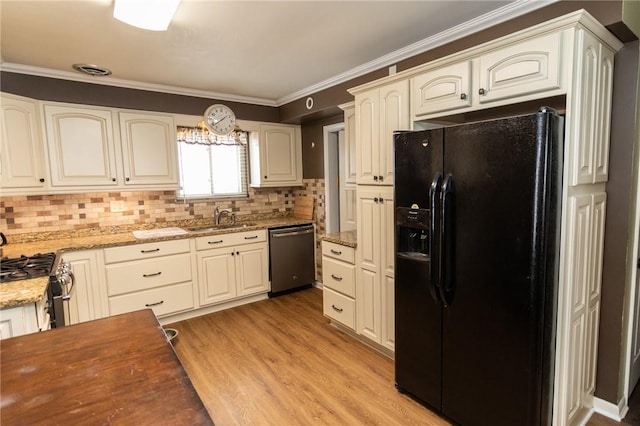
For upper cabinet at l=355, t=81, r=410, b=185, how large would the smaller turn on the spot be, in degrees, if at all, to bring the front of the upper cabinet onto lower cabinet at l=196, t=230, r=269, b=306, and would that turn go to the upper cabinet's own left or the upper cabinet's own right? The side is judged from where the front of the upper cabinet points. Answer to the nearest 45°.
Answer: approximately 90° to the upper cabinet's own right

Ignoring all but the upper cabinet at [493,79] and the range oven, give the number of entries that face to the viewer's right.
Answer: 1

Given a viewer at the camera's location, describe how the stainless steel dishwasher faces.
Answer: facing the viewer and to the right of the viewer

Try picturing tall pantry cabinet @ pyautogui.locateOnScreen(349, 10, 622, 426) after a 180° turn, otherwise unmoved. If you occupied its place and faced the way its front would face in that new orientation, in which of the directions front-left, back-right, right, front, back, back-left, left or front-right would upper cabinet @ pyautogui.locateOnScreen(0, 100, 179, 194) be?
back-left

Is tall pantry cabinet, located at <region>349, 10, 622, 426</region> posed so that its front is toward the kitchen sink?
no

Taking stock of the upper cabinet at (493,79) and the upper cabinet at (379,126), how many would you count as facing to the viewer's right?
0

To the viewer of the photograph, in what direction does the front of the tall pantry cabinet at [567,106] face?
facing the viewer and to the left of the viewer

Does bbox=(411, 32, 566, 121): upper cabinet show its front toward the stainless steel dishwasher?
no

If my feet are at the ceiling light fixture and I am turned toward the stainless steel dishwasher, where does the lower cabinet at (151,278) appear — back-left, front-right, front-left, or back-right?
front-left

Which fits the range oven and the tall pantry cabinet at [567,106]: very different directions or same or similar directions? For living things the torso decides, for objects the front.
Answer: very different directions

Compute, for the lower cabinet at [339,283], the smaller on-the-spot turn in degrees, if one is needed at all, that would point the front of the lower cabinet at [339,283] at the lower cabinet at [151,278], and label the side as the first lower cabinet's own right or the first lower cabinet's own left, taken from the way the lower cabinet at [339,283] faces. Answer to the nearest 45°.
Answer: approximately 45° to the first lower cabinet's own right

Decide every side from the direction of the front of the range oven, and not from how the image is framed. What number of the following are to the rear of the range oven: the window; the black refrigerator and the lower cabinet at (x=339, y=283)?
0

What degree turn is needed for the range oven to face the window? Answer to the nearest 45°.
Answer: approximately 45° to its left

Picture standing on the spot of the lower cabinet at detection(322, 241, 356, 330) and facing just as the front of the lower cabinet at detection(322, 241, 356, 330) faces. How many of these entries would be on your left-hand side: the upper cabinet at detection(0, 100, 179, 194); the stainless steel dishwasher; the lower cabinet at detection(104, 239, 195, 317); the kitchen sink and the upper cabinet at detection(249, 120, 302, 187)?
0

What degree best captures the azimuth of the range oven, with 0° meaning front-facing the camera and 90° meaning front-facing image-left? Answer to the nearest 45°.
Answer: approximately 270°

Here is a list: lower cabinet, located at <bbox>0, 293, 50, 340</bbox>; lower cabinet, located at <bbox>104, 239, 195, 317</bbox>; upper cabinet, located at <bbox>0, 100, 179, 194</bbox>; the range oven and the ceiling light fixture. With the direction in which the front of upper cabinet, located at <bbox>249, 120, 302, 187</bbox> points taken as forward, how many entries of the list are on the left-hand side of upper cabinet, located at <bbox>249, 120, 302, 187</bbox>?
0

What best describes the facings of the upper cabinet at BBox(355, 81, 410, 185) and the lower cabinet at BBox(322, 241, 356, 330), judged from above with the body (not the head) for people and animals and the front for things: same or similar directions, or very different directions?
same or similar directions
